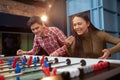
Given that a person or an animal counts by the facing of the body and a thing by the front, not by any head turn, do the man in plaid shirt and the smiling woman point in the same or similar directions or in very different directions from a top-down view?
same or similar directions

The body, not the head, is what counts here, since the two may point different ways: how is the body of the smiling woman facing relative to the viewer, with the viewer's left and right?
facing the viewer and to the left of the viewer

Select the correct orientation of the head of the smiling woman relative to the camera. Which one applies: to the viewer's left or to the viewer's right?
to the viewer's left

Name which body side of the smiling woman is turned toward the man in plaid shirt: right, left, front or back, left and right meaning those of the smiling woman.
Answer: right

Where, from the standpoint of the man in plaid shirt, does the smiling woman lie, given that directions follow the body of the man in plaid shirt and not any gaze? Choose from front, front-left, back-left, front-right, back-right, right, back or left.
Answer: left

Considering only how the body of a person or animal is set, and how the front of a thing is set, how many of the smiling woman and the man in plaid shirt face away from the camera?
0

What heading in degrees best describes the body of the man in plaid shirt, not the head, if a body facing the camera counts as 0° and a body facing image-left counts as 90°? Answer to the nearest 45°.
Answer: approximately 45°
